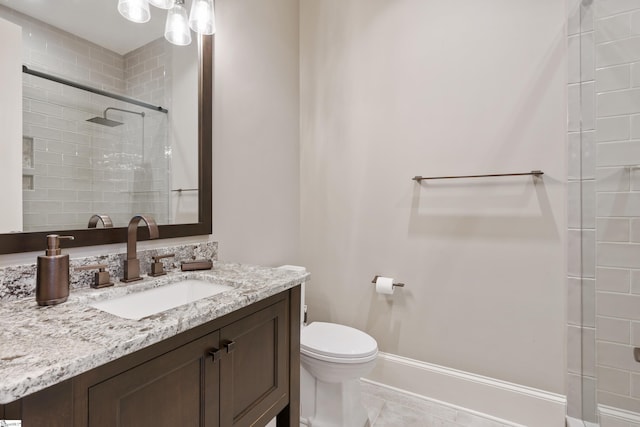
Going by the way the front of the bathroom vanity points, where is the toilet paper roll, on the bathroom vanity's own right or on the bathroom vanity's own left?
on the bathroom vanity's own left

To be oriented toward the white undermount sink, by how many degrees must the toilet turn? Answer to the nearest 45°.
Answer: approximately 90° to its right

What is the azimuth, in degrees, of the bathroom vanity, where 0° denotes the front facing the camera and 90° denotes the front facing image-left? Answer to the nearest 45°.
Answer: approximately 315°

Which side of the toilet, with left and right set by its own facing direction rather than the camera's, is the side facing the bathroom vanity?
right

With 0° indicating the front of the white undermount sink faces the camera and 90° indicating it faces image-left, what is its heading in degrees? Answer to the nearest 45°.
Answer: approximately 315°

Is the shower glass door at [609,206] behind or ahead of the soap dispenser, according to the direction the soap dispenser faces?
ahead

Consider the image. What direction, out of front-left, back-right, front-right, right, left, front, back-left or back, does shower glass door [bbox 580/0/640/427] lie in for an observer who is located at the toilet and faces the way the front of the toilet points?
front-left

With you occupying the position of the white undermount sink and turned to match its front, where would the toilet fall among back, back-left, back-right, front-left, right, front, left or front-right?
front-left

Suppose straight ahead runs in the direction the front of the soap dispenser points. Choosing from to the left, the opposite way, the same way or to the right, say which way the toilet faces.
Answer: to the right

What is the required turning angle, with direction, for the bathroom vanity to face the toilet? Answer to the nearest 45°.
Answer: approximately 90° to its left

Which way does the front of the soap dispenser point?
to the viewer's right
